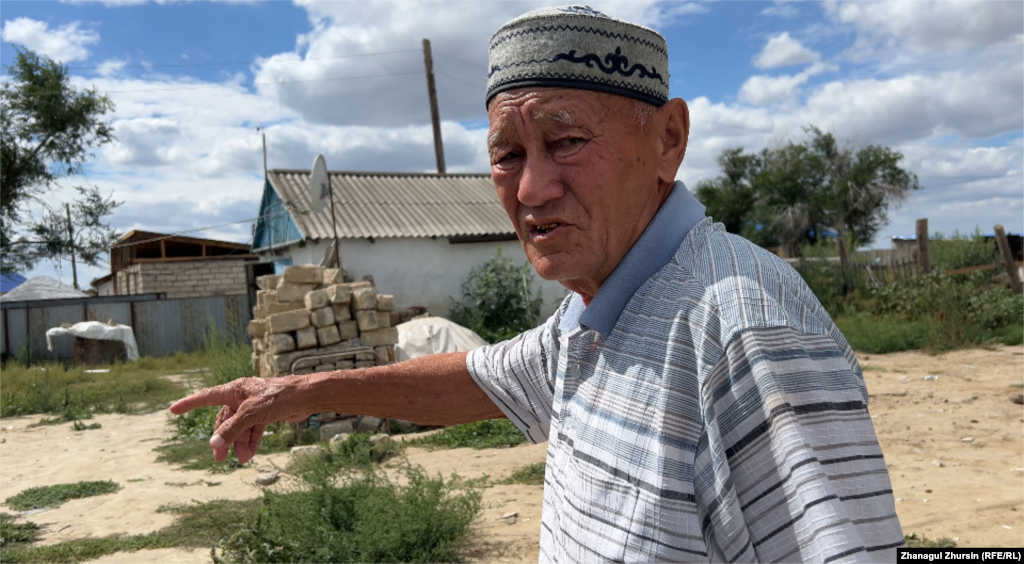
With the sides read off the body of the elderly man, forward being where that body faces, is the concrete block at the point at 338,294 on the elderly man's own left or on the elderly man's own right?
on the elderly man's own right

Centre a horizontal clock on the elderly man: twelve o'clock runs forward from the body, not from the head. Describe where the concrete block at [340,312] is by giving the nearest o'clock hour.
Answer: The concrete block is roughly at 4 o'clock from the elderly man.

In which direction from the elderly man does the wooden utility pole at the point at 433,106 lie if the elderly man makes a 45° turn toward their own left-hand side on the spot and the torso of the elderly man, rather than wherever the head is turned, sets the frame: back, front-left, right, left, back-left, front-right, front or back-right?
back

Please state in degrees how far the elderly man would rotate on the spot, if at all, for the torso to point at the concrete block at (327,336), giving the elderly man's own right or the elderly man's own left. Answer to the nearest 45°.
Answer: approximately 135° to the elderly man's own right

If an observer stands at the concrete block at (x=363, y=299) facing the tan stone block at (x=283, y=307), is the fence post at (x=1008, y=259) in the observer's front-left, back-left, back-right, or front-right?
back-right

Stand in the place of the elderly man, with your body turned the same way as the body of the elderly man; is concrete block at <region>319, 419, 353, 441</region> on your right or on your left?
on your right

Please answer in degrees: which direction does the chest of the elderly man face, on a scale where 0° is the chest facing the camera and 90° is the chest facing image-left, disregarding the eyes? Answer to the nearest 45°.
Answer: approximately 45°

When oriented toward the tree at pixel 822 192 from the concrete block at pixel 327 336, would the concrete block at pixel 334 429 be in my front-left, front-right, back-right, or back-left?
back-right

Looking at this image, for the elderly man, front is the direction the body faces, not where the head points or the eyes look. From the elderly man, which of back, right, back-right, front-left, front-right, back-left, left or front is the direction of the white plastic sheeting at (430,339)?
back-right

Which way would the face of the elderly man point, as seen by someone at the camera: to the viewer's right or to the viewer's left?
to the viewer's left
